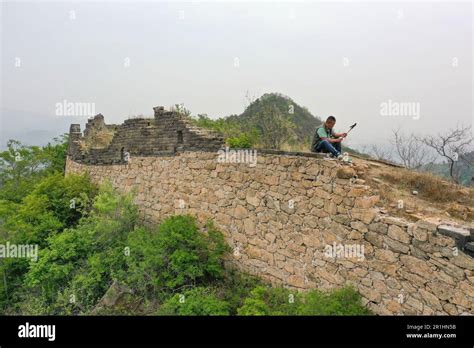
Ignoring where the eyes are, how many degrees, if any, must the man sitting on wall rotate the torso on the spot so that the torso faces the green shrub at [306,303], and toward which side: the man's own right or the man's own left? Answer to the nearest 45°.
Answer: approximately 45° to the man's own right

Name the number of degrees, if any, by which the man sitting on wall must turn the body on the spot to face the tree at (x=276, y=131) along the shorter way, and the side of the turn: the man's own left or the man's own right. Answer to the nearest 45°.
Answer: approximately 135° to the man's own left

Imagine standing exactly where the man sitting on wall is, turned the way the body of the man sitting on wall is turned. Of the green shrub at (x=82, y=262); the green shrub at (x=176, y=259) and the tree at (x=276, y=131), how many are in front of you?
0

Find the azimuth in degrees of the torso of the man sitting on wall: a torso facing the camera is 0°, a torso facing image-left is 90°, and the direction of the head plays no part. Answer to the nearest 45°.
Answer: approximately 315°

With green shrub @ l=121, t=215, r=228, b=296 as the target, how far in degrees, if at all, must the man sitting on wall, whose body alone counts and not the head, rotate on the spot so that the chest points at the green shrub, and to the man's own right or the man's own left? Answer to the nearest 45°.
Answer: approximately 135° to the man's own right

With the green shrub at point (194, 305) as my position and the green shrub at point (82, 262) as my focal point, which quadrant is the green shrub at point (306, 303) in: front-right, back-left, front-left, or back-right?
back-right

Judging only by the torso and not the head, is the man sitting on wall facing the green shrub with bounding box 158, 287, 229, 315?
no
